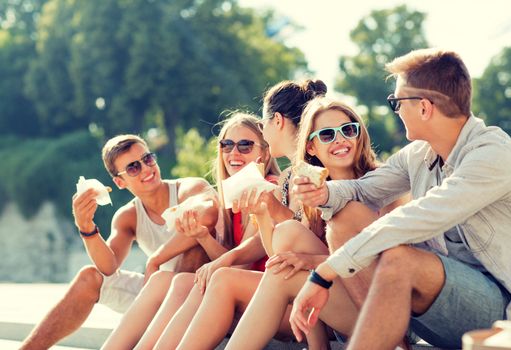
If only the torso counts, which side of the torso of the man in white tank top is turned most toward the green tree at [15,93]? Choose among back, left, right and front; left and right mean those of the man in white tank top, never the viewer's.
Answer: back

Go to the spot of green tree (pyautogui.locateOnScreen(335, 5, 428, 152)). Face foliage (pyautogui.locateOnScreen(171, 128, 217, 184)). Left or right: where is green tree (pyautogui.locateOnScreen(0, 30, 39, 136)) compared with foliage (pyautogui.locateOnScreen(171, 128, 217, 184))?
right

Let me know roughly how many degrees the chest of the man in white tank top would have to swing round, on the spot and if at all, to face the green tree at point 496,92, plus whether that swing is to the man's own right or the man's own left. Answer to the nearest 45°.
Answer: approximately 135° to the man's own left

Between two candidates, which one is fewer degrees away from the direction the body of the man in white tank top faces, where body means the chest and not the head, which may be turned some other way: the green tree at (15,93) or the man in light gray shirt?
the man in light gray shirt

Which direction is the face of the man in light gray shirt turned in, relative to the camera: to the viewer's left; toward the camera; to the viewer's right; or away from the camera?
to the viewer's left

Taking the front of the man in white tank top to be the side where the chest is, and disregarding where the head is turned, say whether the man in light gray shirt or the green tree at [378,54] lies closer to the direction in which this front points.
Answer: the man in light gray shirt

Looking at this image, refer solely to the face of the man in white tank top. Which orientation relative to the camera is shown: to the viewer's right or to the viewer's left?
to the viewer's right

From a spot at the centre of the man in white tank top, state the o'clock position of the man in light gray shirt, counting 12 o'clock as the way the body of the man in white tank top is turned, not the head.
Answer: The man in light gray shirt is roughly at 11 o'clock from the man in white tank top.

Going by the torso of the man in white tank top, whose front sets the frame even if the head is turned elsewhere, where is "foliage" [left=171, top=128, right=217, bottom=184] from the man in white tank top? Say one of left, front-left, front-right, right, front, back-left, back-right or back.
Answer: back

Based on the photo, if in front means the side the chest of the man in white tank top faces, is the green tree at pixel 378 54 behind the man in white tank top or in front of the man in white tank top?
behind

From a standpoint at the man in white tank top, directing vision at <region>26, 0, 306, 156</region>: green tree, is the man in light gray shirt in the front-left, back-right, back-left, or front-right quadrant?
back-right

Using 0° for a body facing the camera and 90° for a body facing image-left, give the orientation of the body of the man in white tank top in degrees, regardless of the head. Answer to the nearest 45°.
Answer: approximately 0°

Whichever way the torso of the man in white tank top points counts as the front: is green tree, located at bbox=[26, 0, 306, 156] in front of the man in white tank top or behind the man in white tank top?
behind

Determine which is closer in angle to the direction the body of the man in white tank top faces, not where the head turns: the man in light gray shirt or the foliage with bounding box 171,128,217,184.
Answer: the man in light gray shirt
